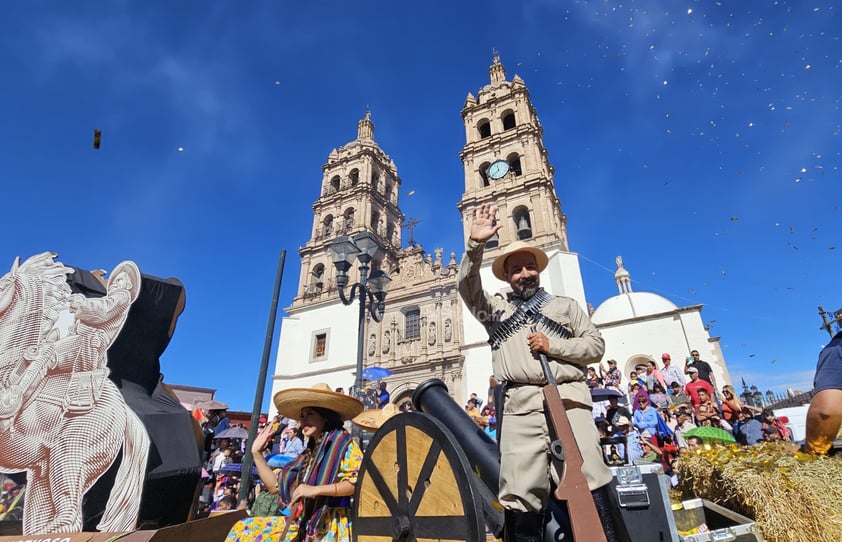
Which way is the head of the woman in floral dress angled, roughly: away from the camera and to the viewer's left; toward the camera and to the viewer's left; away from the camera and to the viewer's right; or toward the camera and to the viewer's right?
toward the camera and to the viewer's left

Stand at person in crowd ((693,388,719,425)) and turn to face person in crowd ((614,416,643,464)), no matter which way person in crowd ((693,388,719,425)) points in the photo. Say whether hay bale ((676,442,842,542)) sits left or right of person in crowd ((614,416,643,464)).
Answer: left

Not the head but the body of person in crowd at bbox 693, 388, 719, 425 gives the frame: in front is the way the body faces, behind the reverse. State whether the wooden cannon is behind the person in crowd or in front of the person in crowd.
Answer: in front

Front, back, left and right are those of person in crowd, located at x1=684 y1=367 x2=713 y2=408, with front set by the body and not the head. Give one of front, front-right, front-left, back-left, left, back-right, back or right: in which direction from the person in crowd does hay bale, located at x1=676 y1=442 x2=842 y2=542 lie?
front-left

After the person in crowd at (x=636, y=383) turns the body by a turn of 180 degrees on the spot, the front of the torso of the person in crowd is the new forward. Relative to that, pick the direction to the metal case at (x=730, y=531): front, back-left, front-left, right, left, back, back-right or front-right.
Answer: back-right

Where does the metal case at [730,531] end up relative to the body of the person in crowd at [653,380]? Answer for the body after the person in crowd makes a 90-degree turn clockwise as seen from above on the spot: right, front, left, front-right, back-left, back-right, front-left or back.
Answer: back-left

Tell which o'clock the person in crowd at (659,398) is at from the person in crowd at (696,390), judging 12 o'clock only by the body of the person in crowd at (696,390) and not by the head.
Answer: the person in crowd at (659,398) is roughly at 3 o'clock from the person in crowd at (696,390).

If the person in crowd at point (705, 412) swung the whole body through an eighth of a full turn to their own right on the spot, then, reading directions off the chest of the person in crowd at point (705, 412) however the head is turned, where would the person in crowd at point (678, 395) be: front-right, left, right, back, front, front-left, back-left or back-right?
right

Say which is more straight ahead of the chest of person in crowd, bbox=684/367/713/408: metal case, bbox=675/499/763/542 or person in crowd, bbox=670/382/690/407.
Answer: the metal case

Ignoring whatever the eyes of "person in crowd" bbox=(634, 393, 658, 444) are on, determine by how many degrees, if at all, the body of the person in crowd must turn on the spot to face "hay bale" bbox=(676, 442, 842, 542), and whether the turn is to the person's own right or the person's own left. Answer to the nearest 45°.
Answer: approximately 45° to the person's own left
